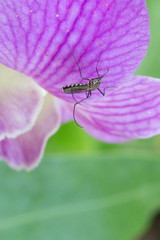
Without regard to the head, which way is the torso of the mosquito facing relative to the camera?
to the viewer's right
